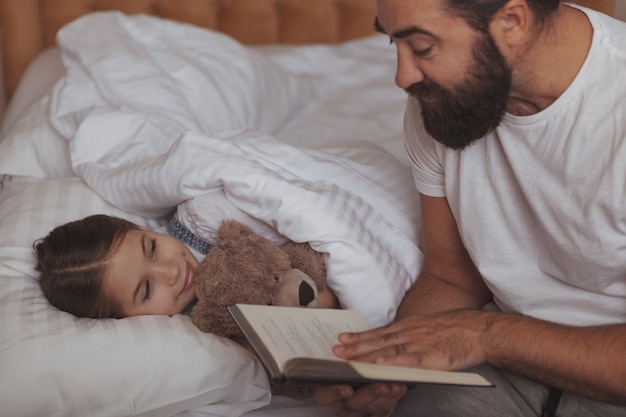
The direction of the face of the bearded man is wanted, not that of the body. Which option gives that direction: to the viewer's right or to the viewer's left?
to the viewer's left

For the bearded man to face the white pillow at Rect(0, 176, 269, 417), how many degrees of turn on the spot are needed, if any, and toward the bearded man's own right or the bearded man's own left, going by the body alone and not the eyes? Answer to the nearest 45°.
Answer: approximately 45° to the bearded man's own right
